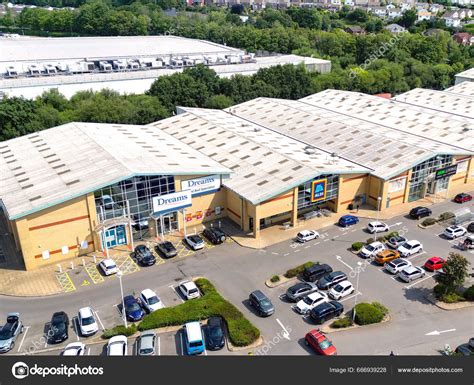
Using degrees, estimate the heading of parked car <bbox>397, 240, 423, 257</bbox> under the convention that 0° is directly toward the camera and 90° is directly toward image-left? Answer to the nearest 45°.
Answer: approximately 45°

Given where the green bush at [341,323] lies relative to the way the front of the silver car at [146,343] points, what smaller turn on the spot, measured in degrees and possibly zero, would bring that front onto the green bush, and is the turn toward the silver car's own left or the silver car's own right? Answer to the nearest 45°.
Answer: approximately 90° to the silver car's own right

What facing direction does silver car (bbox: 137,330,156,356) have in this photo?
away from the camera

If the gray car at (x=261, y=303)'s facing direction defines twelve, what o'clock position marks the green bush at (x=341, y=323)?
The green bush is roughly at 11 o'clock from the gray car.

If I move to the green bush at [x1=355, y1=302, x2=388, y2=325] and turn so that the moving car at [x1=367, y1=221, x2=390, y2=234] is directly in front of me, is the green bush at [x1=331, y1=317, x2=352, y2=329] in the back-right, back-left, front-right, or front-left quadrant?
back-left
